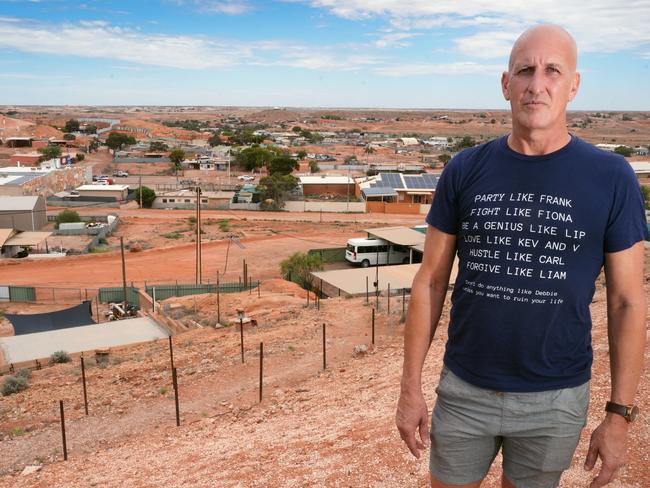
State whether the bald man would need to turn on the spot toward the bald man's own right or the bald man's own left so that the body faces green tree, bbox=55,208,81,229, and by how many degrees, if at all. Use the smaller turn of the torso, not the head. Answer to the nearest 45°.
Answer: approximately 135° to the bald man's own right

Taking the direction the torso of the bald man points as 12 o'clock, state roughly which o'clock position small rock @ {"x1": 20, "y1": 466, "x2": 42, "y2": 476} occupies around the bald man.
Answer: The small rock is roughly at 4 o'clock from the bald man.

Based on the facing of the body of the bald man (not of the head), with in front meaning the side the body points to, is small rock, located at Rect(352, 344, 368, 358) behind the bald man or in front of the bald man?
behind

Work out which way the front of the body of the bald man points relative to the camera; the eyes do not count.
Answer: toward the camera

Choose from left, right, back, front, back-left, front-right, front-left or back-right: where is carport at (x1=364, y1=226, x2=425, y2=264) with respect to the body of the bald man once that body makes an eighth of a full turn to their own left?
back-left

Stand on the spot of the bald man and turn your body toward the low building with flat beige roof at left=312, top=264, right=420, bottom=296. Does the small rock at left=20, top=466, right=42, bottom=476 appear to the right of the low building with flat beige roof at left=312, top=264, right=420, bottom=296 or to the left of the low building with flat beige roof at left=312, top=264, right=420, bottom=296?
left

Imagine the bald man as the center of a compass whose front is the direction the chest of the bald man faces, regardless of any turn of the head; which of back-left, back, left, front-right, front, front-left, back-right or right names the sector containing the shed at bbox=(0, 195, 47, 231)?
back-right

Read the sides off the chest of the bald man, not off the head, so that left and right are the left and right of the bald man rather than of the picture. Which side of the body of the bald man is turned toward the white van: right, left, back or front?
back

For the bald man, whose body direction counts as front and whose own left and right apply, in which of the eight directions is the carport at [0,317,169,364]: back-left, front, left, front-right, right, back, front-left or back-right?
back-right

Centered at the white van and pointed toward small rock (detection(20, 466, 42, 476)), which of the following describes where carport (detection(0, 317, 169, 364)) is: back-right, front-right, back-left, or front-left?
front-right

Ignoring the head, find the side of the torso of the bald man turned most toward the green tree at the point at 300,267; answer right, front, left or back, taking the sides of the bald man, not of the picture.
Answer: back
